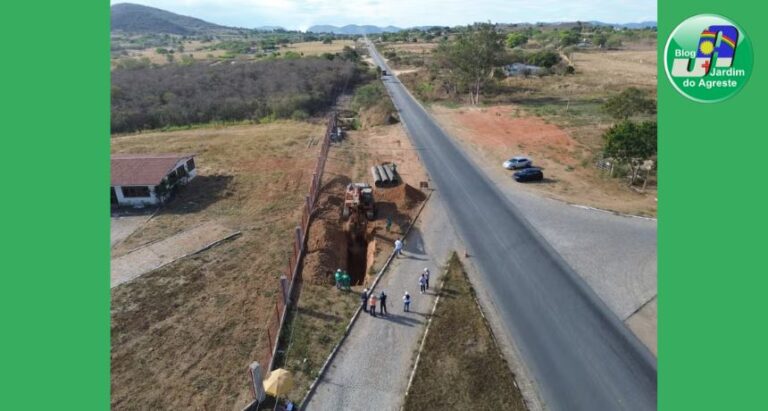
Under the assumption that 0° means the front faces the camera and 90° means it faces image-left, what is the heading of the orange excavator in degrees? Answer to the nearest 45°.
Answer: approximately 0°

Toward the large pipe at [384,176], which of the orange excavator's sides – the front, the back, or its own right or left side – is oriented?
back

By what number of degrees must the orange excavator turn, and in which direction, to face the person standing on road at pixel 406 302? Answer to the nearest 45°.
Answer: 0° — it already faces them

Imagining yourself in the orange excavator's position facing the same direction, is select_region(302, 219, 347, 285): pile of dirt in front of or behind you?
in front

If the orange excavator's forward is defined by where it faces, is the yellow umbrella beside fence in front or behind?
in front

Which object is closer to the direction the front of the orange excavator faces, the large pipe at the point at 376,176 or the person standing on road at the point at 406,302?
the person standing on road

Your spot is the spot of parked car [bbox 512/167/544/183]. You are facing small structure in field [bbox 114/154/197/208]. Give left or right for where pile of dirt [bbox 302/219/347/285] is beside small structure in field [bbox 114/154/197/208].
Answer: left

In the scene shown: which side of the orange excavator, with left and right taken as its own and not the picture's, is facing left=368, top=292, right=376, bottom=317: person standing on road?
front

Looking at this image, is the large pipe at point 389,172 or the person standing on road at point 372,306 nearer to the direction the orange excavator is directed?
the person standing on road

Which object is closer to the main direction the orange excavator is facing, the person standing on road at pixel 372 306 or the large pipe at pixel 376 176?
the person standing on road
